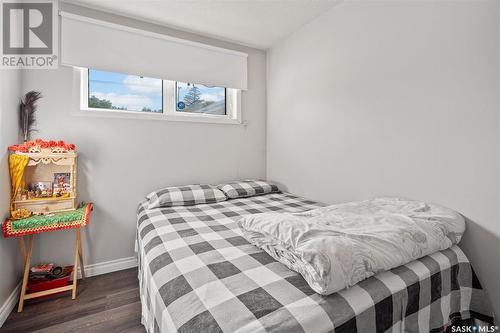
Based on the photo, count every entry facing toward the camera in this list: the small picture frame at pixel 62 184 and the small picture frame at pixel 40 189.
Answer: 2

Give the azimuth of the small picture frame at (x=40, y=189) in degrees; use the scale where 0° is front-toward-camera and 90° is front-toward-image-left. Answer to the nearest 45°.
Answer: approximately 0°
